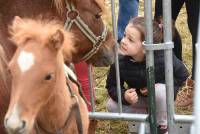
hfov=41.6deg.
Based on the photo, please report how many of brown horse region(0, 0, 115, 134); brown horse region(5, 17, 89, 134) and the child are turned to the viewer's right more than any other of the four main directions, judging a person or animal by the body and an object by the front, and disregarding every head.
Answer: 1

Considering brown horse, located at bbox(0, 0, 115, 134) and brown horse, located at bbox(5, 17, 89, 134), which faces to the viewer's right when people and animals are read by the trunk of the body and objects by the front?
brown horse, located at bbox(0, 0, 115, 134)

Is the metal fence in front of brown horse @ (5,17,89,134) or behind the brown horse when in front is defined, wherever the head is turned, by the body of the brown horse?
behind

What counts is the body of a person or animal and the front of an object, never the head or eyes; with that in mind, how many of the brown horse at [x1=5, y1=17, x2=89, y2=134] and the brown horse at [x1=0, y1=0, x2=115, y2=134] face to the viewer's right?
1

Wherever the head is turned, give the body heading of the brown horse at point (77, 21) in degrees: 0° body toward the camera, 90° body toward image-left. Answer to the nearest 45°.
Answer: approximately 270°

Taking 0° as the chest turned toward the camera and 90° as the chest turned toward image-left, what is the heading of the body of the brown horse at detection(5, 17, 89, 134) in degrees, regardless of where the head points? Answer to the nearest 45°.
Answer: approximately 45°

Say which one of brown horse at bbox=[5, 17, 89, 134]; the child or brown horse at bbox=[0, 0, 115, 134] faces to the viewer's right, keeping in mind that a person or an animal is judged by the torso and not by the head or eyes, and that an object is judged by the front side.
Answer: brown horse at bbox=[0, 0, 115, 134]

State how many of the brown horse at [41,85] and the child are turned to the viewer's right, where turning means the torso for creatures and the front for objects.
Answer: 0

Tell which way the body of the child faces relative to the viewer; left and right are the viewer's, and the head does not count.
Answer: facing the viewer and to the left of the viewer

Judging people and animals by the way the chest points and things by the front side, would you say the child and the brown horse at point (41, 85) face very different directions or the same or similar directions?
same or similar directions
